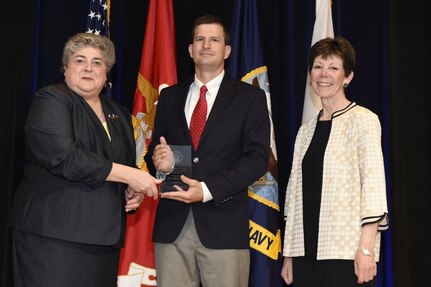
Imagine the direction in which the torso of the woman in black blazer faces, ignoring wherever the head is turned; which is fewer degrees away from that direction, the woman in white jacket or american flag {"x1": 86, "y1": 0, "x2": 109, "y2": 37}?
the woman in white jacket

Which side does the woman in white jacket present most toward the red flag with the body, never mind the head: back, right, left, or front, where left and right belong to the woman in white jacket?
right

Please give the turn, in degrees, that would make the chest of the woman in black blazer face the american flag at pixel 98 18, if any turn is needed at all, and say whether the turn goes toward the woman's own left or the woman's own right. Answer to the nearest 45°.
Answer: approximately 135° to the woman's own left

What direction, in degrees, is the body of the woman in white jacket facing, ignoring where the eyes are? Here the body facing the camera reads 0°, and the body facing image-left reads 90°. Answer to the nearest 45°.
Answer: approximately 45°

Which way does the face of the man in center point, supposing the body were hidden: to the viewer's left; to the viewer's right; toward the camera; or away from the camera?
toward the camera

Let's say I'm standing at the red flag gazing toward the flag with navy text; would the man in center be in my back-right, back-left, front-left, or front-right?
front-right

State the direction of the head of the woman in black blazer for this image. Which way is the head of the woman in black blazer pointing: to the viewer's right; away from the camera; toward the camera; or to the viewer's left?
toward the camera

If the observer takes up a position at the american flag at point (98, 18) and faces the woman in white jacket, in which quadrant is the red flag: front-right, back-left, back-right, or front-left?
front-left

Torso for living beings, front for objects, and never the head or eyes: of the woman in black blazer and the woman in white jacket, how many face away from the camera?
0

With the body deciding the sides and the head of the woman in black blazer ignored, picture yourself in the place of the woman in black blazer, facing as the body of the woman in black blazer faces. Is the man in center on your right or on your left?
on your left

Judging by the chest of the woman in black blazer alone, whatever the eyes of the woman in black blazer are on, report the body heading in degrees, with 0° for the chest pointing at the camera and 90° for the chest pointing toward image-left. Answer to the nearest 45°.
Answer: approximately 315°

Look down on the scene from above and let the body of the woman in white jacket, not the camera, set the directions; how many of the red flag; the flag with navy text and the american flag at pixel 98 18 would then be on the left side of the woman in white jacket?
0

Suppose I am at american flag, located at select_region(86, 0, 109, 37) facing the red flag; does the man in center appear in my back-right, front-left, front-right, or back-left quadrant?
front-right

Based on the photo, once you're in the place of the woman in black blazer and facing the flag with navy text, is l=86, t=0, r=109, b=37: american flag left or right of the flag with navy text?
left

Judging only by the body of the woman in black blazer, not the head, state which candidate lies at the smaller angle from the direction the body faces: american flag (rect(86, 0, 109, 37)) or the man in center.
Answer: the man in center
